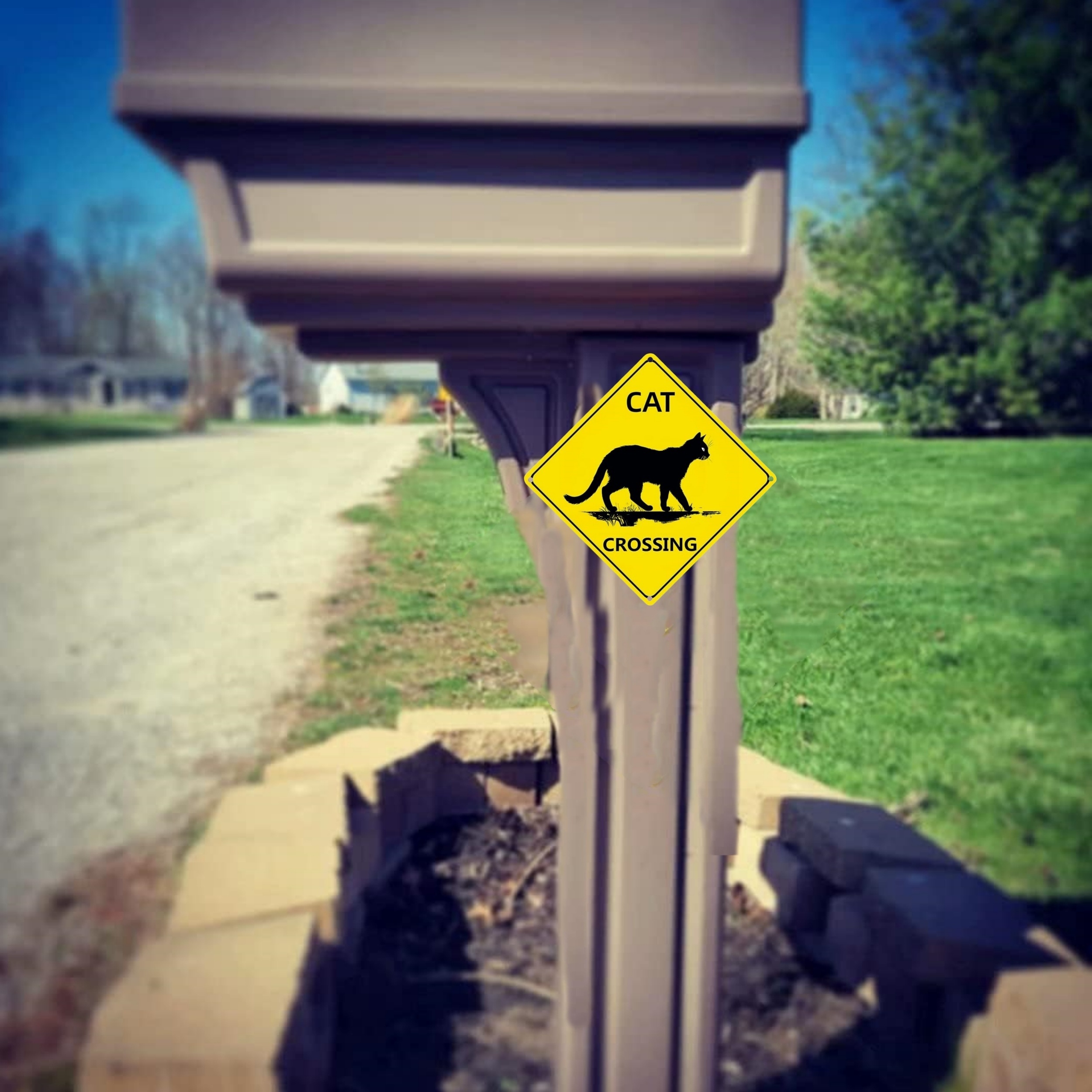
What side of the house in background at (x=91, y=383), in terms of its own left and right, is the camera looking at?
front

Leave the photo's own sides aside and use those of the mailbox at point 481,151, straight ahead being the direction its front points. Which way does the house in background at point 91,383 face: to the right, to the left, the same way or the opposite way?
to the left

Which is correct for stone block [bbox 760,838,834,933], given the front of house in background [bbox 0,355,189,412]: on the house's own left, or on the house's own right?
on the house's own left

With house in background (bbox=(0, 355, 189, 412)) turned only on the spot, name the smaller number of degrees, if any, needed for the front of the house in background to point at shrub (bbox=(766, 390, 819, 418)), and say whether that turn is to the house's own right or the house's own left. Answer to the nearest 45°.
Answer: approximately 90° to the house's own left

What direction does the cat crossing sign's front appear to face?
toward the camera
